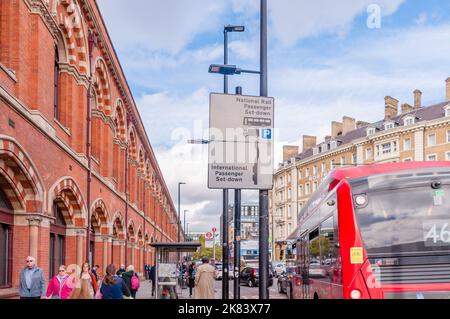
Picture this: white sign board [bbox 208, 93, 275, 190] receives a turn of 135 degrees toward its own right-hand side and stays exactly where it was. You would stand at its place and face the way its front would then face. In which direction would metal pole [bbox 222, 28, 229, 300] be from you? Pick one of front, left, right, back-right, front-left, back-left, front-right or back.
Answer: front-right

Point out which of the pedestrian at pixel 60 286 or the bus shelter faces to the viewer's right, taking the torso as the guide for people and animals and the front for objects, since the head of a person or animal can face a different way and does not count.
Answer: the bus shelter

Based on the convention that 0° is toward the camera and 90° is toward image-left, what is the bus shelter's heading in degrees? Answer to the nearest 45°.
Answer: approximately 270°

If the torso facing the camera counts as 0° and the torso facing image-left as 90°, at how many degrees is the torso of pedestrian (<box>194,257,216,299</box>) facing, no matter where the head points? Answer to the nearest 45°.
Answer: approximately 180°

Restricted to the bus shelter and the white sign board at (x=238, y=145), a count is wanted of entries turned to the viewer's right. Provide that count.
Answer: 1

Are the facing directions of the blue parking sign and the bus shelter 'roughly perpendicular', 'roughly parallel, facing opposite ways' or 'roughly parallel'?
roughly perpendicular

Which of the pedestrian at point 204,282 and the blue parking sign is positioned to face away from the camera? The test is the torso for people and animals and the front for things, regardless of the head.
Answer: the pedestrian
